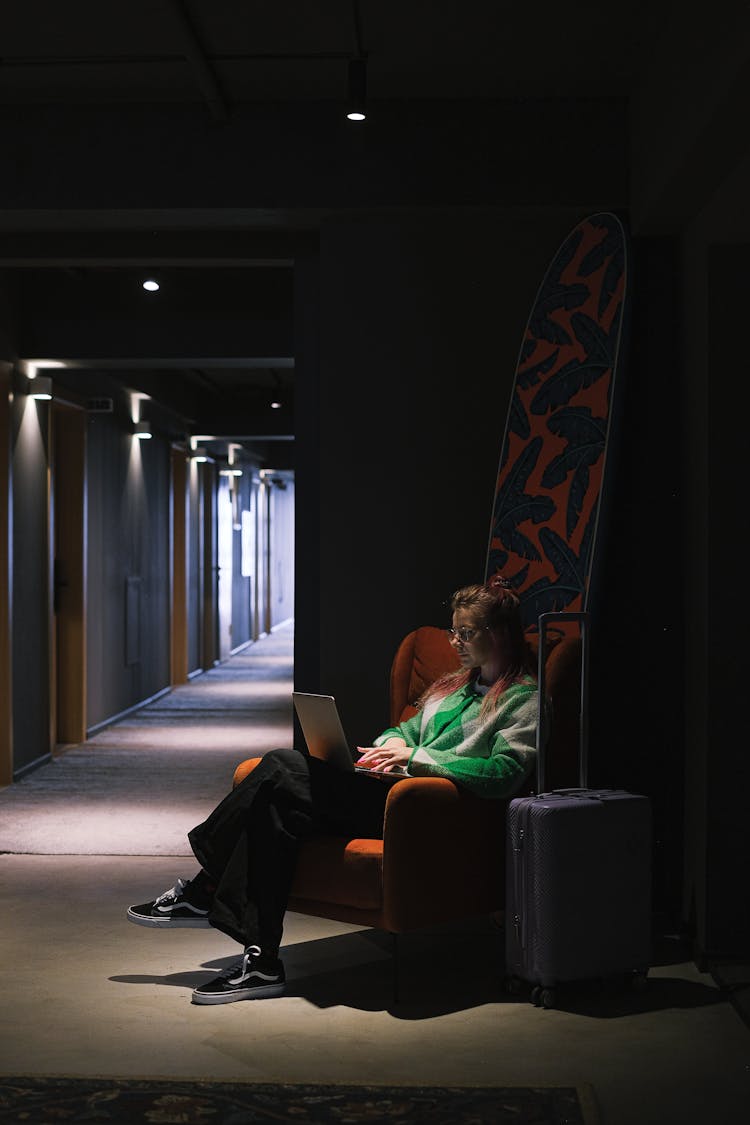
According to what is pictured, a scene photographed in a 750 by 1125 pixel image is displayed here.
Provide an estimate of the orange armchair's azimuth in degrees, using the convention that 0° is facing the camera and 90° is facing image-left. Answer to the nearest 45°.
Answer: approximately 45°

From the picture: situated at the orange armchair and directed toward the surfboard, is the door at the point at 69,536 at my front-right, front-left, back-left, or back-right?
front-left

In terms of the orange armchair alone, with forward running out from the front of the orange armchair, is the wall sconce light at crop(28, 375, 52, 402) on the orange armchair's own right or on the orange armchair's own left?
on the orange armchair's own right

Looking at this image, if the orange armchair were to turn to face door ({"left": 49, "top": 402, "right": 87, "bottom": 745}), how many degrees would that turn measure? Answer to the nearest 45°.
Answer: approximately 90° to its right

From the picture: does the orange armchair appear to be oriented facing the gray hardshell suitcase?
no

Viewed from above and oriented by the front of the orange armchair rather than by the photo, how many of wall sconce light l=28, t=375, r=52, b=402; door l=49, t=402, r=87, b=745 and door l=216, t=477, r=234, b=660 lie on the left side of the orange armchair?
0

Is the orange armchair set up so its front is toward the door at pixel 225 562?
no
